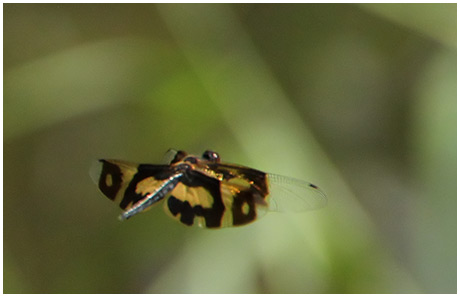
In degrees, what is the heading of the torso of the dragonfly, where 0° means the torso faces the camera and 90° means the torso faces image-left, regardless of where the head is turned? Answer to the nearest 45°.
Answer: approximately 225°
